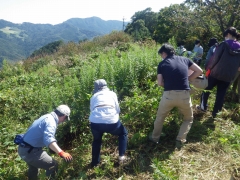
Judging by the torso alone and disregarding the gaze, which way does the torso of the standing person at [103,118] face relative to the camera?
away from the camera

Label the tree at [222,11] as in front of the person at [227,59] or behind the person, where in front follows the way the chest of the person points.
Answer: in front

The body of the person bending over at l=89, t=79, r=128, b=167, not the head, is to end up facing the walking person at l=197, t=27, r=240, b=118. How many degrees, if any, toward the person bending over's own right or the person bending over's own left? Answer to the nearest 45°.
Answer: approximately 90° to the person bending over's own right

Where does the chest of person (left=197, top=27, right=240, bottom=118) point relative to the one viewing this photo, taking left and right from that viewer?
facing away from the viewer and to the left of the viewer

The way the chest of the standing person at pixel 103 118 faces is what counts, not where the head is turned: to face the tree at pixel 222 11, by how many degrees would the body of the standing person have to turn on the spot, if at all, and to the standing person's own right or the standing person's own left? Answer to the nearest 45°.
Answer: approximately 45° to the standing person's own right

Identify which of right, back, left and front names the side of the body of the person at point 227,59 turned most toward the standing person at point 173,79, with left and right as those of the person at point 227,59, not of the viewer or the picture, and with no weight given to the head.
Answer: left

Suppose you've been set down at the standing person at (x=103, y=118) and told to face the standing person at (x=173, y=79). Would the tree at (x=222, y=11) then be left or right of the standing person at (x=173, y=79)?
left

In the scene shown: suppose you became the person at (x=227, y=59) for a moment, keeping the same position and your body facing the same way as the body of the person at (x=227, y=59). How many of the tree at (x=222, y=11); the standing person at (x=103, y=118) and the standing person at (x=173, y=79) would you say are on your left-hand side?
2
